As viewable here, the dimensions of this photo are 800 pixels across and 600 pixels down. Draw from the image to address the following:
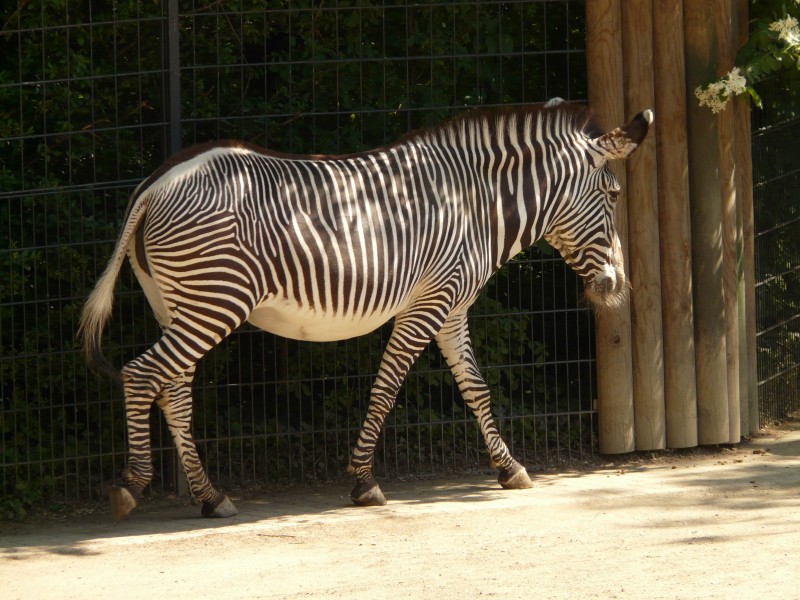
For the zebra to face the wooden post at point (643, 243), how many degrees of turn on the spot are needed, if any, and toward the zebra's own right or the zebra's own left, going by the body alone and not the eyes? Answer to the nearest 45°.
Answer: approximately 45° to the zebra's own left

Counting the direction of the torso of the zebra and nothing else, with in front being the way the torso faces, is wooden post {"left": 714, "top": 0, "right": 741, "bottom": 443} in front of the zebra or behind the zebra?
in front

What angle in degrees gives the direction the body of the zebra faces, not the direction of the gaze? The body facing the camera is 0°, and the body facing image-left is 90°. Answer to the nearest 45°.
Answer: approximately 270°

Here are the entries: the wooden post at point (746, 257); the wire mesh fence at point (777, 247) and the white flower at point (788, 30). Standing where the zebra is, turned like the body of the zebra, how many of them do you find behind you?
0

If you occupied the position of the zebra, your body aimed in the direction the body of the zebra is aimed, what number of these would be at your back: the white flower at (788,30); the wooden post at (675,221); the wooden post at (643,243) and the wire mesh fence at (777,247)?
0

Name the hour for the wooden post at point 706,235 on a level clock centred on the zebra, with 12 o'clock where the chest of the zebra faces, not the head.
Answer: The wooden post is roughly at 11 o'clock from the zebra.

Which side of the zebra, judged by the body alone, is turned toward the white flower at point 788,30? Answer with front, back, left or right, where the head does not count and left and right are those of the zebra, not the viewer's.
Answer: front

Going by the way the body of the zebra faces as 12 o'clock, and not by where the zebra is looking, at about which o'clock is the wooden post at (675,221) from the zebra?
The wooden post is roughly at 11 o'clock from the zebra.
